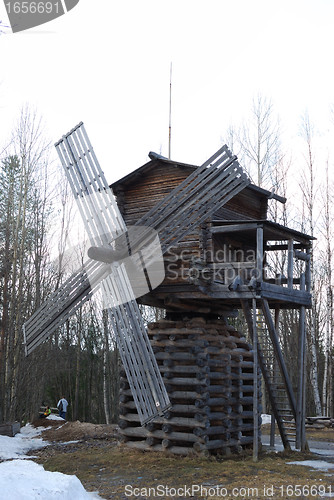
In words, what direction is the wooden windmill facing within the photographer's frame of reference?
facing the viewer and to the left of the viewer
